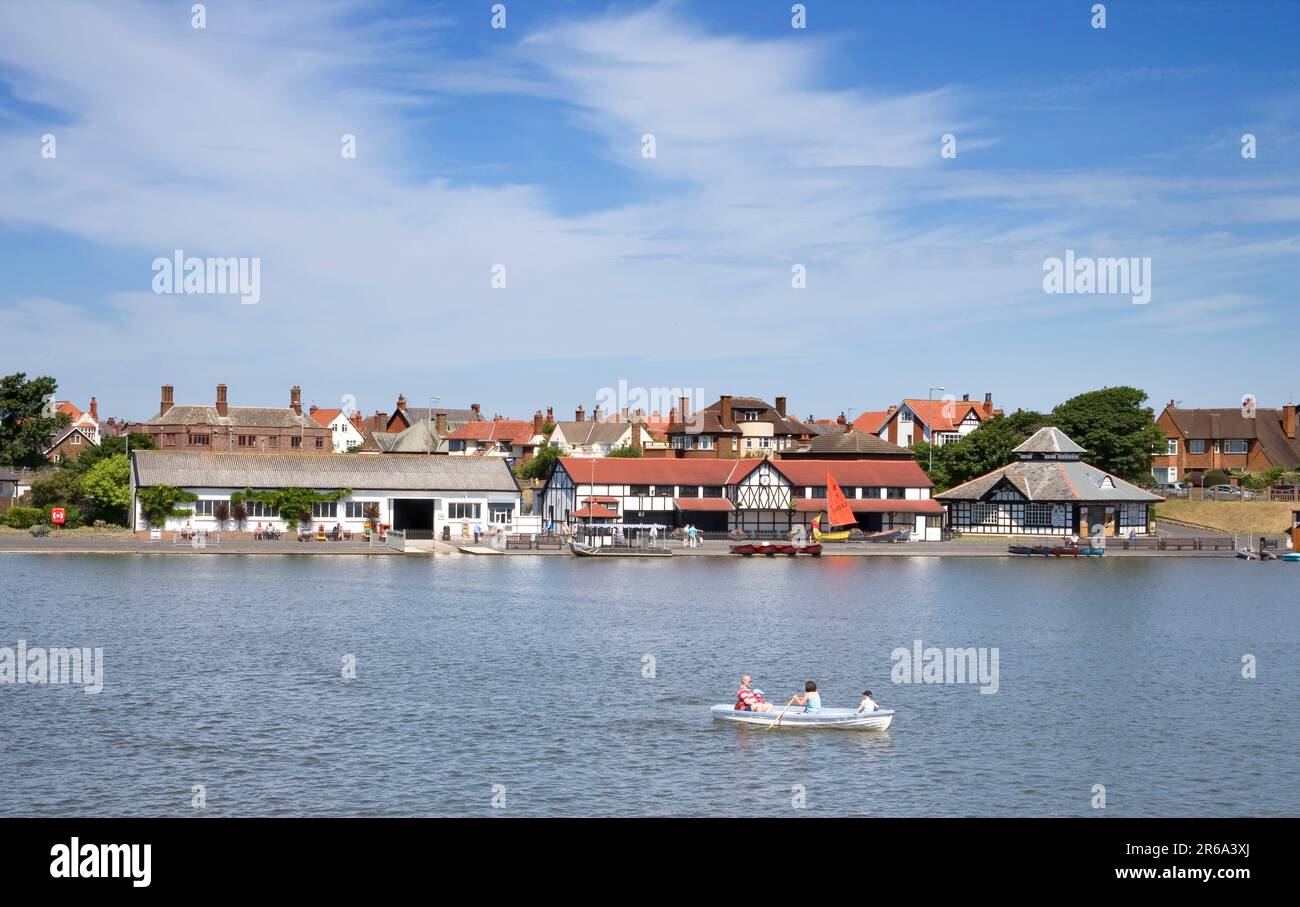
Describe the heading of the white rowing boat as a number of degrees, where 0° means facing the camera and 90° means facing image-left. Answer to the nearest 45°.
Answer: approximately 270°
